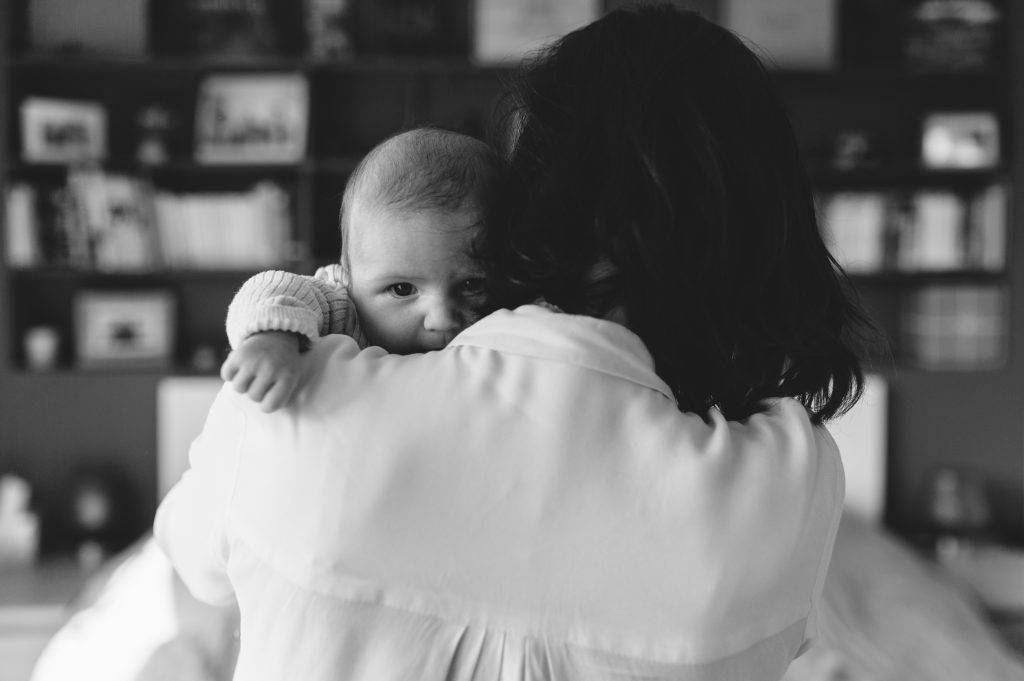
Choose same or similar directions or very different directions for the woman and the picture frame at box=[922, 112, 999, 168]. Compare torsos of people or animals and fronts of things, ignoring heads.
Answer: very different directions

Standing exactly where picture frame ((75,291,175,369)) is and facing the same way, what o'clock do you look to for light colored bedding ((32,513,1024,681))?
The light colored bedding is roughly at 11 o'clock from the picture frame.

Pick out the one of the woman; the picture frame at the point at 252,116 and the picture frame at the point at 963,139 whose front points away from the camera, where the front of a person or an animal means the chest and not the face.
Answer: the woman

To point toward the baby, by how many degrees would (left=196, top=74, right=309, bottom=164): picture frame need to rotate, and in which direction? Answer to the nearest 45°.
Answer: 0° — it already faces them

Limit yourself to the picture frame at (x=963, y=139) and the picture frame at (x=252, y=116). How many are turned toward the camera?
2

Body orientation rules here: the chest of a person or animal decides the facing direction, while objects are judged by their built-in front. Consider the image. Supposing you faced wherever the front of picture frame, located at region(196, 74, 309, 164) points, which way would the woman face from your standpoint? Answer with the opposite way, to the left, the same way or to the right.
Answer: the opposite way

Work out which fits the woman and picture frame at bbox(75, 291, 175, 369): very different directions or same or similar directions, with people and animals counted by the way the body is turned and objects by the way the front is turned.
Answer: very different directions

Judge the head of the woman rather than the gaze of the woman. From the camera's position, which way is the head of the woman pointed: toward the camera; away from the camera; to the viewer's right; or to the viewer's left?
away from the camera

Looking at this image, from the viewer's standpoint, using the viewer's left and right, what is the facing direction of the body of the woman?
facing away from the viewer

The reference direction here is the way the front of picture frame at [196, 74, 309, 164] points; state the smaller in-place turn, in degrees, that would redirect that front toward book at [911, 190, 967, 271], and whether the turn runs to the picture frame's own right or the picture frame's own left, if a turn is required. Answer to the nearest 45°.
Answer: approximately 90° to the picture frame's own left
